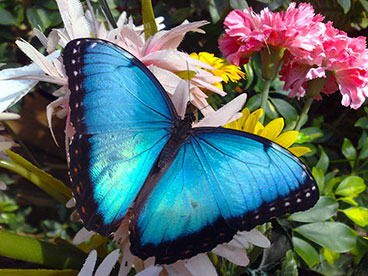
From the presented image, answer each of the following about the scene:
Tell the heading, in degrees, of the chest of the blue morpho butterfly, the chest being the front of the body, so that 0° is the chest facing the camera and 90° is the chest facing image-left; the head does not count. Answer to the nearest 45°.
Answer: approximately 225°

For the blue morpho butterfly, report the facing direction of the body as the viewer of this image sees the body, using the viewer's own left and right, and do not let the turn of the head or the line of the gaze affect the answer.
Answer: facing away from the viewer and to the right of the viewer
